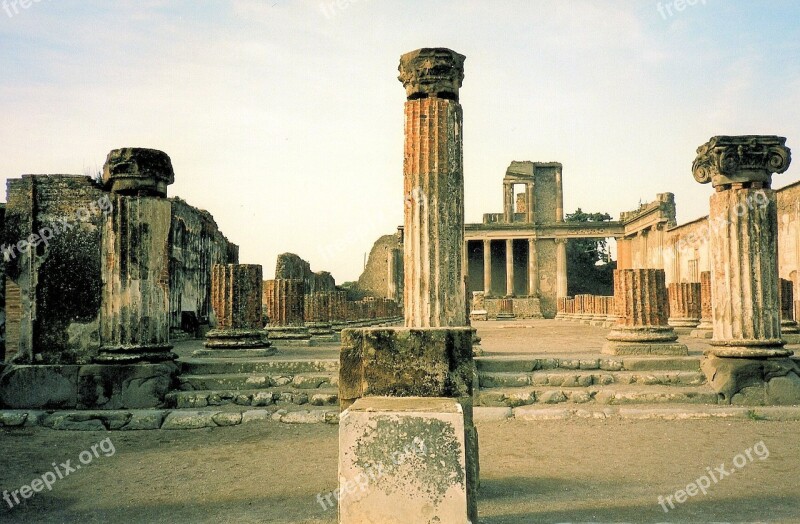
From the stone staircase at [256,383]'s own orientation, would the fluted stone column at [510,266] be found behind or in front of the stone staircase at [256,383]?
behind

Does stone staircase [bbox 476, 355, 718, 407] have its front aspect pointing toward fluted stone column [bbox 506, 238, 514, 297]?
no

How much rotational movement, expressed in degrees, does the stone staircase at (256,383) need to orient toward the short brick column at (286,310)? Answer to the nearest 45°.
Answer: approximately 180°

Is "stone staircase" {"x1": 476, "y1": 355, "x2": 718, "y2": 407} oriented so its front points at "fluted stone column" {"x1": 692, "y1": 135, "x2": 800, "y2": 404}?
no

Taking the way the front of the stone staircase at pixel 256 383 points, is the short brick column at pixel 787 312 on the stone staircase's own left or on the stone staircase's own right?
on the stone staircase's own left

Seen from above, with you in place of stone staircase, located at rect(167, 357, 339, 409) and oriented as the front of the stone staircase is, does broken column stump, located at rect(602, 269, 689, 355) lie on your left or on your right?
on your left

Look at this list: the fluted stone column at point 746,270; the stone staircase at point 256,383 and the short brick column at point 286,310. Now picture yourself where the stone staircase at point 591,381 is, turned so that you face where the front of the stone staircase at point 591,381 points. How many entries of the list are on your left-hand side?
1

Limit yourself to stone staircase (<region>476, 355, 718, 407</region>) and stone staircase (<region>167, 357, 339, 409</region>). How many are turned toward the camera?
2

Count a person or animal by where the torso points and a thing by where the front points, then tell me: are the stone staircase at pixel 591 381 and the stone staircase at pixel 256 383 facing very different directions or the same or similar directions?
same or similar directions

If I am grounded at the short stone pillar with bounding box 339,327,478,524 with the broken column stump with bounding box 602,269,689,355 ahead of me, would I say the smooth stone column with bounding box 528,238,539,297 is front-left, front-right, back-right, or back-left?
front-left

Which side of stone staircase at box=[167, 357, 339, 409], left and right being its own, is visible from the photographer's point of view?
front

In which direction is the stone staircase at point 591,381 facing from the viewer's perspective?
toward the camera

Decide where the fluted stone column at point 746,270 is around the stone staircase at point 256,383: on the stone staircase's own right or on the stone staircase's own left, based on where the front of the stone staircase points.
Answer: on the stone staircase's own left

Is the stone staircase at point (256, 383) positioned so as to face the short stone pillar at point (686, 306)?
no
